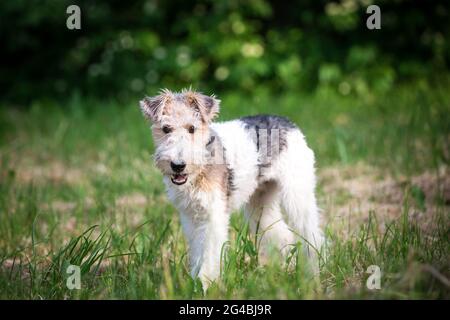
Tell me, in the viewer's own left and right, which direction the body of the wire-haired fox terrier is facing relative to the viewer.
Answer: facing the viewer and to the left of the viewer
